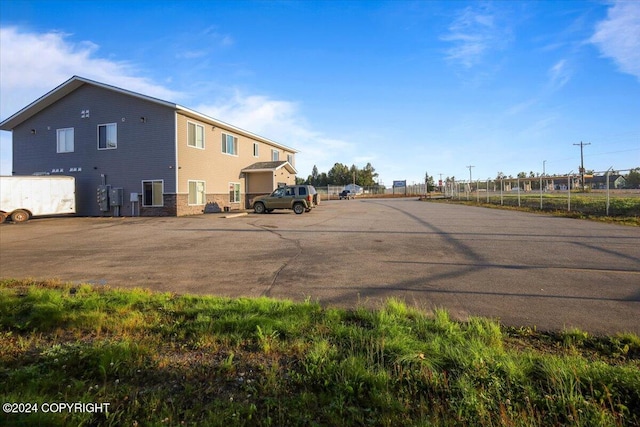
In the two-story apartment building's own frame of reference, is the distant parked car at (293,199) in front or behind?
in front

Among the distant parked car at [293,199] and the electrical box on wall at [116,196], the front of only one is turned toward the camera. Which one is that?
the electrical box on wall

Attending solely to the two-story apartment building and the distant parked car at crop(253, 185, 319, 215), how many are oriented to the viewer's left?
1

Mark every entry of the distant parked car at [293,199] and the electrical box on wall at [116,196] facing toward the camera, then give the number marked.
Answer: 1

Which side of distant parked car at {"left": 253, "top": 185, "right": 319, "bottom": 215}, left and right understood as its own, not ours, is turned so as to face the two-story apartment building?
front

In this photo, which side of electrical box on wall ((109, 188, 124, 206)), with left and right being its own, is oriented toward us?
front

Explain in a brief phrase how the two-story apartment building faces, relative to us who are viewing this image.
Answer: facing the viewer and to the right of the viewer

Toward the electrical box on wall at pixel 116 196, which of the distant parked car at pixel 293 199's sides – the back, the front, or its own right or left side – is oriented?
front

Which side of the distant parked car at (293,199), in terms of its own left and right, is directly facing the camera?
left

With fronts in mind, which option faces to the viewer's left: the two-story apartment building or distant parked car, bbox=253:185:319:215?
the distant parked car
